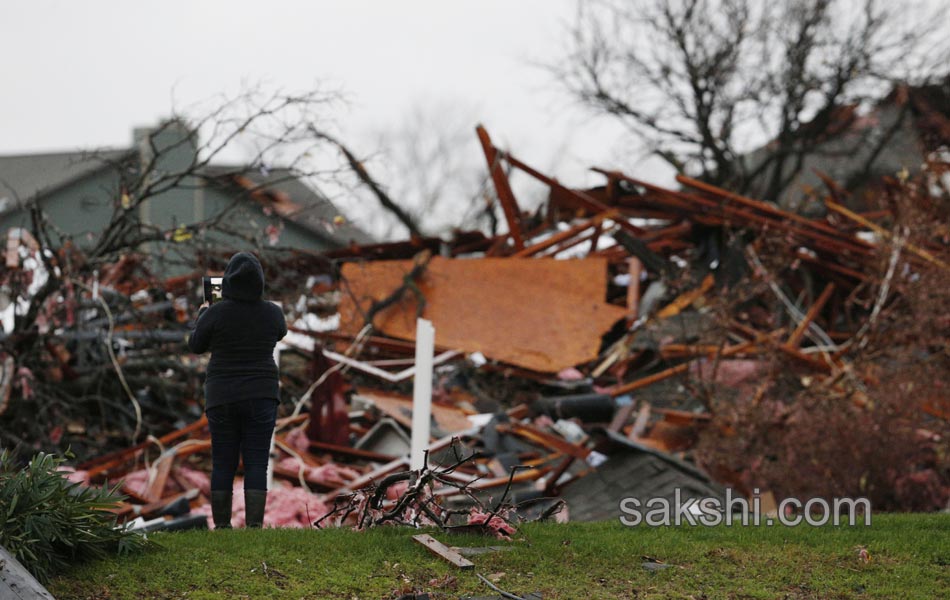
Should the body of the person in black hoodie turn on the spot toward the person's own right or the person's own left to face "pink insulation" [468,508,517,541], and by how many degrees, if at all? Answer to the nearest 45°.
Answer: approximately 135° to the person's own right

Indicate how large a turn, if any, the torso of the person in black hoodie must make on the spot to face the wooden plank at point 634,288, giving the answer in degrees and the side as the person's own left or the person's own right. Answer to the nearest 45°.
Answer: approximately 45° to the person's own right

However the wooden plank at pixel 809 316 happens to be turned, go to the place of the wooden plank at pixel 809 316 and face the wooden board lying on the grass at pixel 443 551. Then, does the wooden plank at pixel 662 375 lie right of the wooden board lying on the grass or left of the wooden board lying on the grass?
right

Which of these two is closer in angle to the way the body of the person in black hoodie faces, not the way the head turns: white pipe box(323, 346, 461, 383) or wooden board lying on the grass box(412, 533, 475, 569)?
the white pipe

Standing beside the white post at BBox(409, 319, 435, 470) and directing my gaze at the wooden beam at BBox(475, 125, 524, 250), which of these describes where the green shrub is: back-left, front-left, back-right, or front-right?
back-left

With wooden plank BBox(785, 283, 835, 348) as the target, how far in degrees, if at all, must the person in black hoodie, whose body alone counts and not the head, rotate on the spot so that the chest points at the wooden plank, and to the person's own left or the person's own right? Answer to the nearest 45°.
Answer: approximately 45° to the person's own right

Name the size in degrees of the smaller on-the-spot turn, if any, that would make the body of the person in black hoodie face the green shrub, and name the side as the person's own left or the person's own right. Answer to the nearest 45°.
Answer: approximately 135° to the person's own left

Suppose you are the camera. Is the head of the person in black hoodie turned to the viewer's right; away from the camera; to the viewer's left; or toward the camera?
away from the camera

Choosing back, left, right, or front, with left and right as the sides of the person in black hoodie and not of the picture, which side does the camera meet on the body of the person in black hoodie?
back
